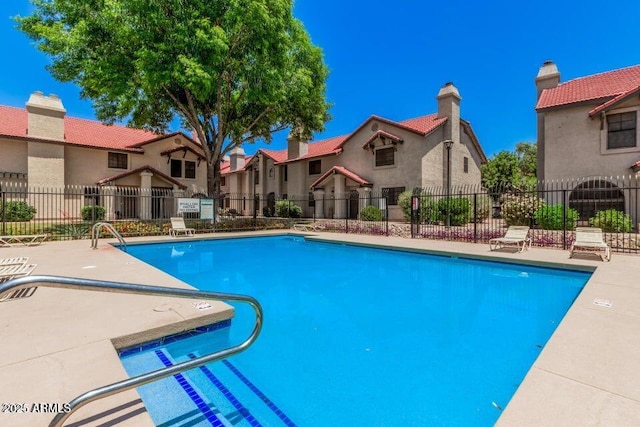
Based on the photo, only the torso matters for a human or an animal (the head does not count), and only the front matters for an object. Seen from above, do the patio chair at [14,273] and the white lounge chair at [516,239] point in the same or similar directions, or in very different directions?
very different directions

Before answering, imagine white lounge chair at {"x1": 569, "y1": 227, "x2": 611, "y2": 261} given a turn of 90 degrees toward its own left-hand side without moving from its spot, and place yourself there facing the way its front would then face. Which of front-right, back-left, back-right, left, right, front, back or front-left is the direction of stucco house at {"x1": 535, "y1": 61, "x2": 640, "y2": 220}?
left

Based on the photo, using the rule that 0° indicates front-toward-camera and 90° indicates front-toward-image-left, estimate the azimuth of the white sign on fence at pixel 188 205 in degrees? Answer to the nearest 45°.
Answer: approximately 0°

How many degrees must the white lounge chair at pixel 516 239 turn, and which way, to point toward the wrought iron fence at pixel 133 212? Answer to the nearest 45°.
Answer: approximately 45° to its right

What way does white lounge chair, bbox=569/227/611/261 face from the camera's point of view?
toward the camera

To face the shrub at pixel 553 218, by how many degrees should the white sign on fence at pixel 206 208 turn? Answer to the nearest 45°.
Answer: approximately 45° to its left

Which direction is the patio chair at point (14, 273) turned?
to the viewer's right

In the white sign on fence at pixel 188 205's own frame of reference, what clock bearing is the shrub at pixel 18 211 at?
The shrub is roughly at 4 o'clock from the white sign on fence.

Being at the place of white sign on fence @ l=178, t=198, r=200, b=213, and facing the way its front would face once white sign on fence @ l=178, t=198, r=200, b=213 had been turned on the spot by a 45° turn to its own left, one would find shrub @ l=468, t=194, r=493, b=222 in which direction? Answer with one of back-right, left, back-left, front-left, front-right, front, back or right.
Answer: front-left

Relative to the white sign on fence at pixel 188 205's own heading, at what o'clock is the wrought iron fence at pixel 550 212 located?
The wrought iron fence is roughly at 10 o'clock from the white sign on fence.

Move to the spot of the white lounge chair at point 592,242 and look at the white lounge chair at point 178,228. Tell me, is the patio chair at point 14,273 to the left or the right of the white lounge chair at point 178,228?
left

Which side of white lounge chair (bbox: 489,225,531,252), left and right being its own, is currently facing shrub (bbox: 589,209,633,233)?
back

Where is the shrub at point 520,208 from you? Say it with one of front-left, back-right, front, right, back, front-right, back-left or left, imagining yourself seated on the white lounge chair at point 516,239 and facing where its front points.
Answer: back-right

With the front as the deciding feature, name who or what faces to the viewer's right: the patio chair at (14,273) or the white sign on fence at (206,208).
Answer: the patio chair

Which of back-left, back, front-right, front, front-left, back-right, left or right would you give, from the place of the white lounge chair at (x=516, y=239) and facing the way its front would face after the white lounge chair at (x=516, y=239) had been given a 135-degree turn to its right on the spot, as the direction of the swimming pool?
back

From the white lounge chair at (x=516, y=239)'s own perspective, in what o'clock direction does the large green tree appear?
The large green tree is roughly at 1 o'clock from the white lounge chair.

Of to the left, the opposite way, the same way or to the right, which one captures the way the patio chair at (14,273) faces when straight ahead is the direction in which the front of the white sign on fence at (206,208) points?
to the left

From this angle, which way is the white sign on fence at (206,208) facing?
toward the camera

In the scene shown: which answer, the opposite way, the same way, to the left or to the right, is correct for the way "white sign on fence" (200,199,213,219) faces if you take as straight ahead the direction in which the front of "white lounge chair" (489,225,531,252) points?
to the left
